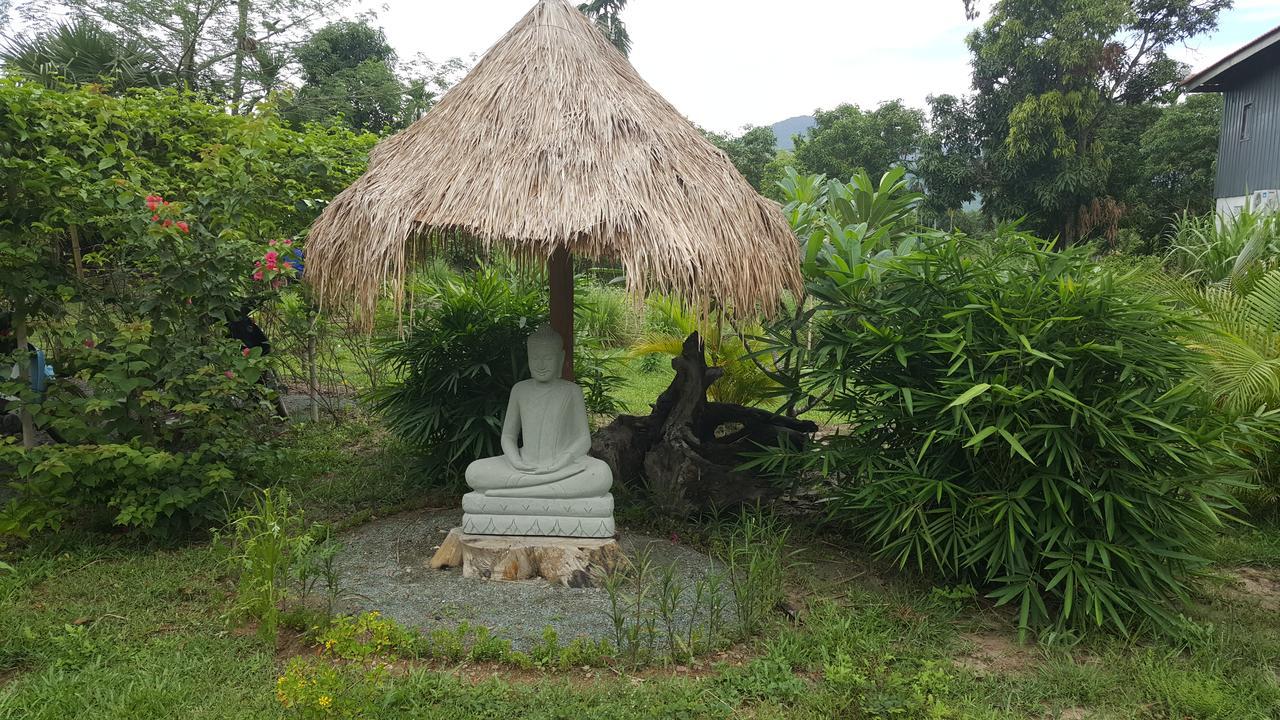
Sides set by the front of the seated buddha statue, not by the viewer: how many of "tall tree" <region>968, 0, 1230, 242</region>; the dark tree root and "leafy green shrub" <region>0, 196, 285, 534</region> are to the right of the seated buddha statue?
1

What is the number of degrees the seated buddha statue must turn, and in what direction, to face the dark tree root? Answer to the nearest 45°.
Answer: approximately 135° to its left

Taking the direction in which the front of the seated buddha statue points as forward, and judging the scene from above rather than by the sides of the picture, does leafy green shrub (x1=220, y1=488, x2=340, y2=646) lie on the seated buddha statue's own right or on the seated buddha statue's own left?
on the seated buddha statue's own right

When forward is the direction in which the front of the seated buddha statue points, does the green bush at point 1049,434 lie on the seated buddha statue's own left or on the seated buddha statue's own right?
on the seated buddha statue's own left

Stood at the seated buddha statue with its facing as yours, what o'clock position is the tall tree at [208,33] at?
The tall tree is roughly at 5 o'clock from the seated buddha statue.

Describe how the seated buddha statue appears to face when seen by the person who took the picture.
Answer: facing the viewer

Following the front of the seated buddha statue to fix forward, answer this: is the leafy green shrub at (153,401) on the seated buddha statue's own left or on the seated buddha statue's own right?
on the seated buddha statue's own right

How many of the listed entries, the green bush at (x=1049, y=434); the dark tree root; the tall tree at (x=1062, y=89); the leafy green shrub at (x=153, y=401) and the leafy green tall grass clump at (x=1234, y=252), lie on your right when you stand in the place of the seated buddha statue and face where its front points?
1

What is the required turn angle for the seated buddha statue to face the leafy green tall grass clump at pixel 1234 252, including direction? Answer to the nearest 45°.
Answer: approximately 90° to its left
